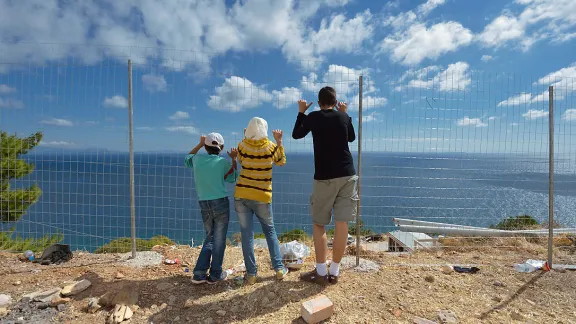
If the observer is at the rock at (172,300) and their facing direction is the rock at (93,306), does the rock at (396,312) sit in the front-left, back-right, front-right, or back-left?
back-left

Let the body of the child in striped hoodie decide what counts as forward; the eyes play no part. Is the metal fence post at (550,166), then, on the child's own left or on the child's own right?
on the child's own right

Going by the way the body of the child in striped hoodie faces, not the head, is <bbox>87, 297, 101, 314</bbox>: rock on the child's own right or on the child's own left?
on the child's own left

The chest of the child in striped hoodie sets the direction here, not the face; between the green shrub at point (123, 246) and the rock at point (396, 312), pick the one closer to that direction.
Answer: the green shrub

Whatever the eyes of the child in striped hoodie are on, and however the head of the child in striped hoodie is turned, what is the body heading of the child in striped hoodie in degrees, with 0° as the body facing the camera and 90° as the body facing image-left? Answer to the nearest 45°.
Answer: approximately 180°

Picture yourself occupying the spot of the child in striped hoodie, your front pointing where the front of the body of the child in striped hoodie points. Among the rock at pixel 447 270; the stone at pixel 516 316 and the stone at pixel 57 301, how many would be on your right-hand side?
2

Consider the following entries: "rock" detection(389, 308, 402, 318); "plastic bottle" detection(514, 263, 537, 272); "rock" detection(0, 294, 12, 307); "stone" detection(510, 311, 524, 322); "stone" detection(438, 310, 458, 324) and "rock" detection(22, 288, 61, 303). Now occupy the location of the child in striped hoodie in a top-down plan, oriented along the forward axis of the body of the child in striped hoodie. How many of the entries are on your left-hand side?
2

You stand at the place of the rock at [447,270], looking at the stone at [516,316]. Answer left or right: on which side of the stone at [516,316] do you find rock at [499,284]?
left

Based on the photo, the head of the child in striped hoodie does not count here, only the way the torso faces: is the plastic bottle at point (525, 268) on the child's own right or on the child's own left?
on the child's own right

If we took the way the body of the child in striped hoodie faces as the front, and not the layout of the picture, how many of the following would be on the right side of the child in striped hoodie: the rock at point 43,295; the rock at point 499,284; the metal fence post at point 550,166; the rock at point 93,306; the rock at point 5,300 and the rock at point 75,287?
2

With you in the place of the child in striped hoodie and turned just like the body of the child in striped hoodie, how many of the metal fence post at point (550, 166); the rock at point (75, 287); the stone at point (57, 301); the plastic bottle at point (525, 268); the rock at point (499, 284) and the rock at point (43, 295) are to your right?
3

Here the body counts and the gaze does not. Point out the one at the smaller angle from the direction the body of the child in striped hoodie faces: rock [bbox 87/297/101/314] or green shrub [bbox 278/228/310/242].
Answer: the green shrub

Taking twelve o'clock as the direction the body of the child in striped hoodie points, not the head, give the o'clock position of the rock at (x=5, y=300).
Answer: The rock is roughly at 9 o'clock from the child in striped hoodie.

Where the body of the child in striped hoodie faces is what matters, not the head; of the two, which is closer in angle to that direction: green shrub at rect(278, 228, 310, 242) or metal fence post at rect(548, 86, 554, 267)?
the green shrub
